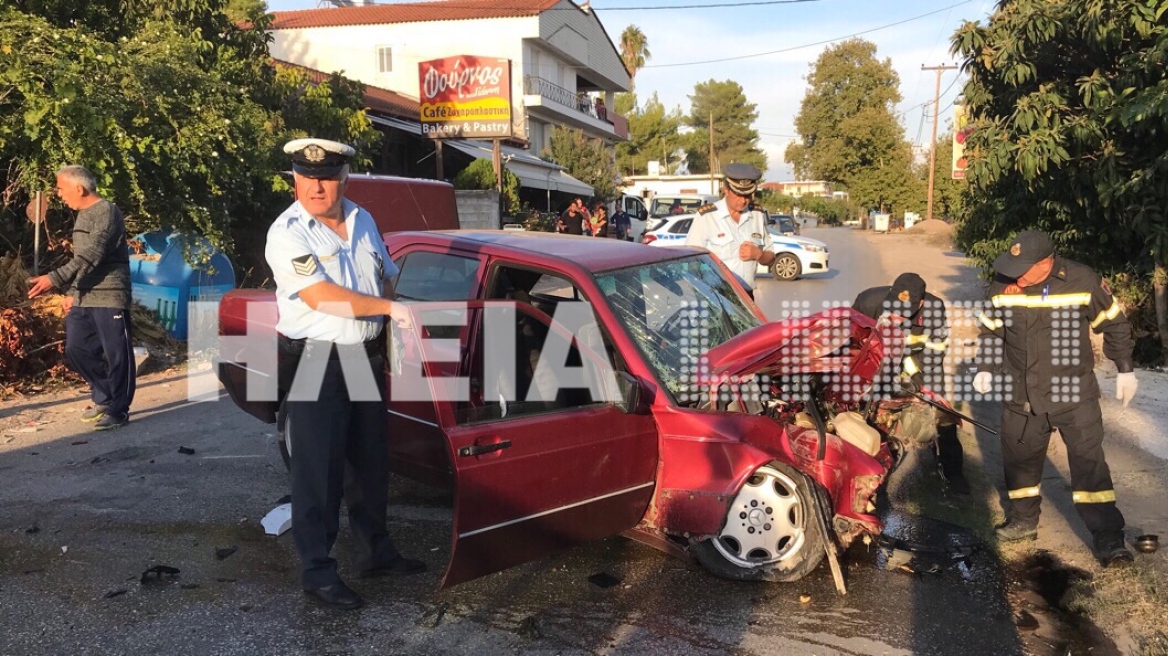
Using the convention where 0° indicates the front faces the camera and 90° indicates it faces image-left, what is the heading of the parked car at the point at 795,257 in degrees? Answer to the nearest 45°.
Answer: approximately 315°

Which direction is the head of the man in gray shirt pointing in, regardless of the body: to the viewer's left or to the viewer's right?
to the viewer's left

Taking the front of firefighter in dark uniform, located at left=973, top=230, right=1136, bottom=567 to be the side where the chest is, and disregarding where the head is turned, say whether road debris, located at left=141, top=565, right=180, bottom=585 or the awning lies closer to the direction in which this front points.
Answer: the road debris

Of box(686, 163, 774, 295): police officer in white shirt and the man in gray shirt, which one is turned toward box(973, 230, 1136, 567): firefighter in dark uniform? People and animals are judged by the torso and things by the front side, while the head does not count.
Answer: the police officer in white shirt

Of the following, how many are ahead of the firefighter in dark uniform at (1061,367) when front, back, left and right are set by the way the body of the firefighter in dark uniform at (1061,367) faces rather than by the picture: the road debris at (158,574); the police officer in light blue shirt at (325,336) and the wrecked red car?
3

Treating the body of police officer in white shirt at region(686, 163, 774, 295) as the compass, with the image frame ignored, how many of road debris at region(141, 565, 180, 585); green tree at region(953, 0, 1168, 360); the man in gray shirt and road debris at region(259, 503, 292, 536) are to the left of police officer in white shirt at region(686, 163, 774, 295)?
1

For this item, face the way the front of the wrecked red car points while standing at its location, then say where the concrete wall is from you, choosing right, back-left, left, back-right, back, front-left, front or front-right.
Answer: back-left

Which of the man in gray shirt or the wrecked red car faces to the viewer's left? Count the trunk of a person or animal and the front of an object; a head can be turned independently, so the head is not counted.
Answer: the man in gray shirt

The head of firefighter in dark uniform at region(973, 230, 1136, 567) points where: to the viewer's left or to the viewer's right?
to the viewer's left

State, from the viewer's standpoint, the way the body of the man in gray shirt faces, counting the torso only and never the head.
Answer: to the viewer's left

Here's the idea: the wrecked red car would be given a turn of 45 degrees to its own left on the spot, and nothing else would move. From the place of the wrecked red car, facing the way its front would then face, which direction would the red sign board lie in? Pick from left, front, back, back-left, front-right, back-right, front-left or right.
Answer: left

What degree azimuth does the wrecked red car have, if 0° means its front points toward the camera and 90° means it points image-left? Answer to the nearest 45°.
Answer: approximately 315°

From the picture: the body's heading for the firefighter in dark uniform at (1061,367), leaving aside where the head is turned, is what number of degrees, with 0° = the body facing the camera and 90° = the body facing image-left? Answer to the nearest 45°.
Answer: approximately 45°

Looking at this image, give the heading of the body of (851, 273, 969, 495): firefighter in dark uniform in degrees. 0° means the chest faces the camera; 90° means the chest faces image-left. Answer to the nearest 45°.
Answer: approximately 45°

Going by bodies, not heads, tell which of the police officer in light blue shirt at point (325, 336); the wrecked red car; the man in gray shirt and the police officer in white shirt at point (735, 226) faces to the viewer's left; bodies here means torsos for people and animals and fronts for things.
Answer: the man in gray shirt
